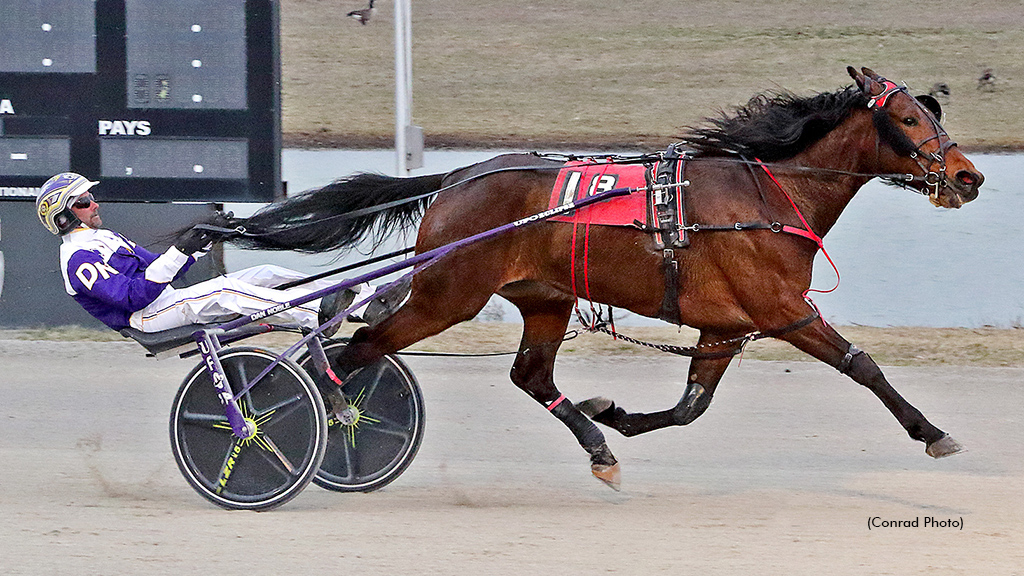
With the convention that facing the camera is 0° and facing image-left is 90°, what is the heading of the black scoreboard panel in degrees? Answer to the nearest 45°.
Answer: approximately 0°

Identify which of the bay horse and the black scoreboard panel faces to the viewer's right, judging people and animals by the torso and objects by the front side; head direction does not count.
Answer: the bay horse

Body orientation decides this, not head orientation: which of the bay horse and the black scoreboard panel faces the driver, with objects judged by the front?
the black scoreboard panel

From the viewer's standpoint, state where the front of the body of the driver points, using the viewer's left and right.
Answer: facing to the right of the viewer

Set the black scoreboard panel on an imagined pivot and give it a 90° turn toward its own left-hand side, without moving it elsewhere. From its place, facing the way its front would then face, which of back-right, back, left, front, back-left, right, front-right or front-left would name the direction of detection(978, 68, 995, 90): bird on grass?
front-left

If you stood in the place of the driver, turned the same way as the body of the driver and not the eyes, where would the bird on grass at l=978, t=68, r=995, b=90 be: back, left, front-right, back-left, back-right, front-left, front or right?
front-left

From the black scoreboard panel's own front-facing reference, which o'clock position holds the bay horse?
The bay horse is roughly at 11 o'clock from the black scoreboard panel.

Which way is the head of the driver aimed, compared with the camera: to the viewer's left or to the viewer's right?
to the viewer's right

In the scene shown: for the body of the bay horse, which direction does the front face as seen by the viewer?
to the viewer's right

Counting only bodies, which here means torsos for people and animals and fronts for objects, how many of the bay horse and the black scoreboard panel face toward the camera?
1

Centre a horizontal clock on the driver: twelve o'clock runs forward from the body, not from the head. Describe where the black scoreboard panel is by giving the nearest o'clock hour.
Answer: The black scoreboard panel is roughly at 9 o'clock from the driver.

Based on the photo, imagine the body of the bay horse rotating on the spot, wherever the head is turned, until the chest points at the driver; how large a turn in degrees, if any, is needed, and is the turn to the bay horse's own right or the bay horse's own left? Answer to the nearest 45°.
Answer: approximately 180°

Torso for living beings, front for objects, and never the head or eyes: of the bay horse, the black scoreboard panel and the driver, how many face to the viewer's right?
2

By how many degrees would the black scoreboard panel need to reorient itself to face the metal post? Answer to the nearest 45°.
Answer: approximately 90° to its left
